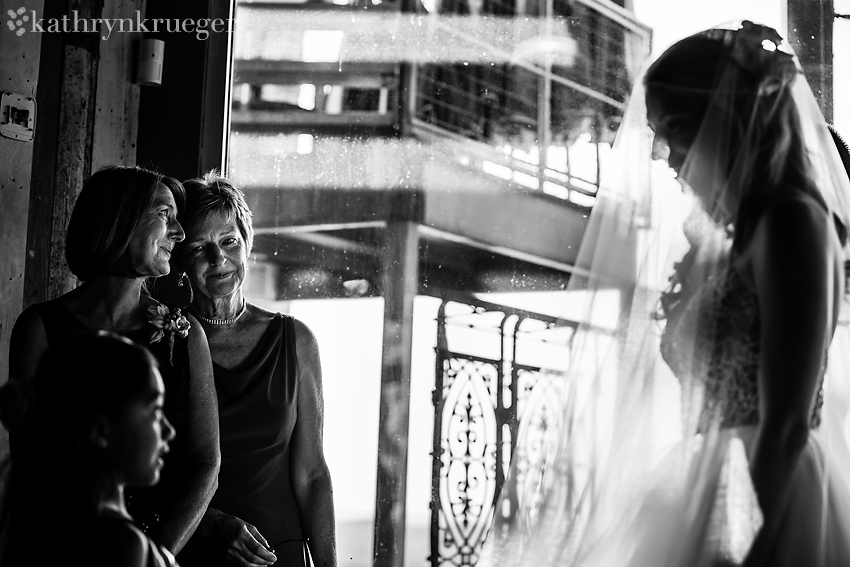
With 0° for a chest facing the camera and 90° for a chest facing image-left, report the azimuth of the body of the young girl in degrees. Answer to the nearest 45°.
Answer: approximately 270°

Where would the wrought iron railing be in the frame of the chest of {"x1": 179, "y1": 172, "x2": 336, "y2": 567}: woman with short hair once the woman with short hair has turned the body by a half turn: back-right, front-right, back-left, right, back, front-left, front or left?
front-right

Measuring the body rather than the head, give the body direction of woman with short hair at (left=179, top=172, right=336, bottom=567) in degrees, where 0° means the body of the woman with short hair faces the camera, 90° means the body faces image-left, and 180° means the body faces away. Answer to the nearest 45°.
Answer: approximately 0°

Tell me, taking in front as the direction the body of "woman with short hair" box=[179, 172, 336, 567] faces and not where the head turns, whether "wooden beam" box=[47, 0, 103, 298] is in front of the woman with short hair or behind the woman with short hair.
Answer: behind

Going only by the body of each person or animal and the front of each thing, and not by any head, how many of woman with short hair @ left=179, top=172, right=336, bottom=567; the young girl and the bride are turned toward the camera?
1

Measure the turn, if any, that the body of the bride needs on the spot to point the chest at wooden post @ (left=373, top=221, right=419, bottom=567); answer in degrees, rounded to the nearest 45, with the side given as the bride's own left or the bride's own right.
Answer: approximately 45° to the bride's own right

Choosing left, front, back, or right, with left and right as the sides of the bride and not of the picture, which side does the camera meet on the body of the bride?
left

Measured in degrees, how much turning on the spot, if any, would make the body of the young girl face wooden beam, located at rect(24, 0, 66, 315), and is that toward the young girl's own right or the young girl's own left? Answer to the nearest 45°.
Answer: approximately 90° to the young girl's own left

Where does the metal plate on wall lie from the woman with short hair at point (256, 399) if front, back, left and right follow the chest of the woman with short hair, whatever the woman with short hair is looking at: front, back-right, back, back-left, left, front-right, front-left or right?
back-right

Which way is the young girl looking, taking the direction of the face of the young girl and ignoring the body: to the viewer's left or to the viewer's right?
to the viewer's right
